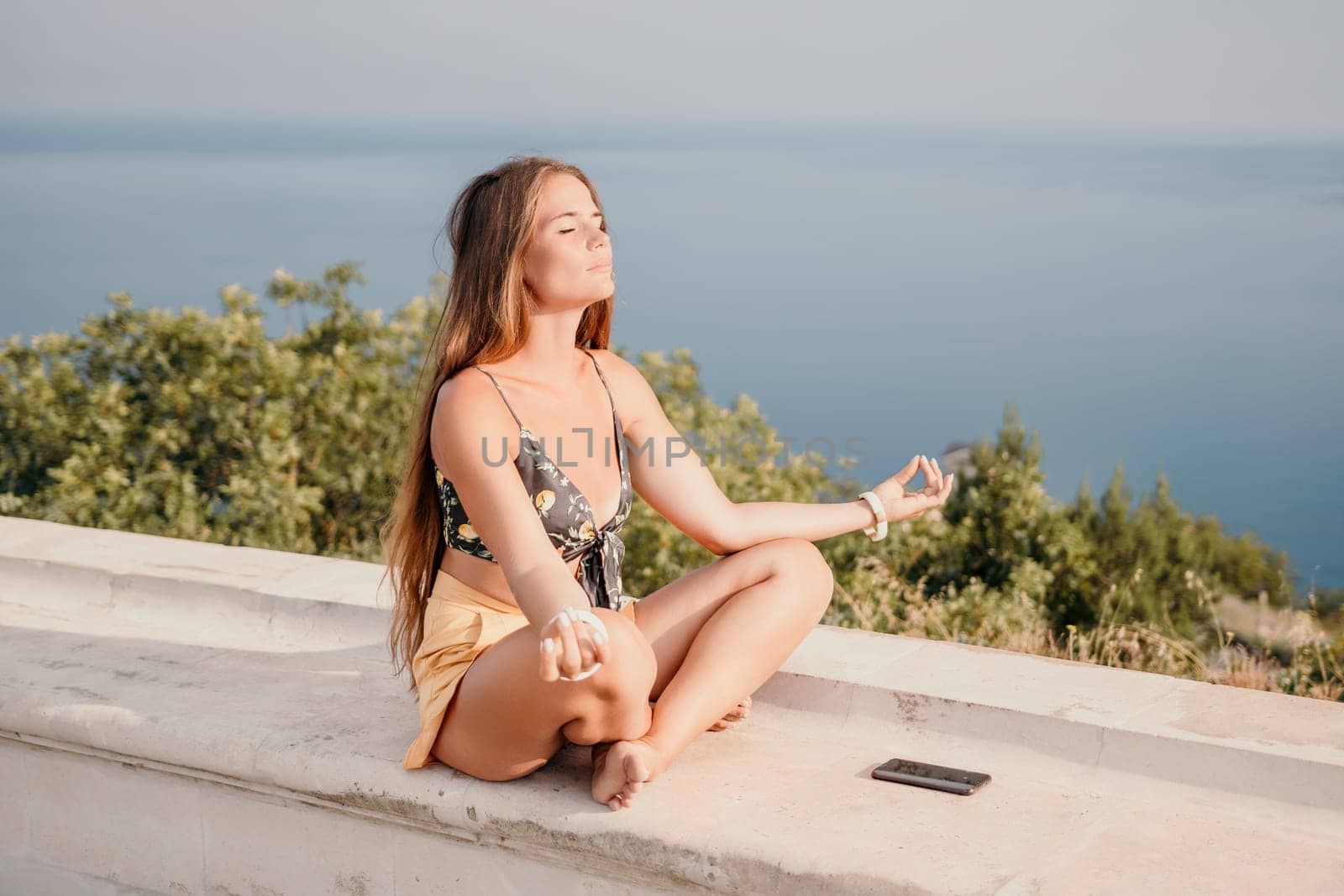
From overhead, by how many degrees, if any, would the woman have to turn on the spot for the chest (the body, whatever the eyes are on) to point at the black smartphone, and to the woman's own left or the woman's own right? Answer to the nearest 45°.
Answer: approximately 45° to the woman's own left

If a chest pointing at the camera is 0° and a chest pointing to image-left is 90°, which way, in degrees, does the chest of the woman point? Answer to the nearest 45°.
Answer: approximately 315°

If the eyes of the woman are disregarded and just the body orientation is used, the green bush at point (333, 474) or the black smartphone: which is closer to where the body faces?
the black smartphone
